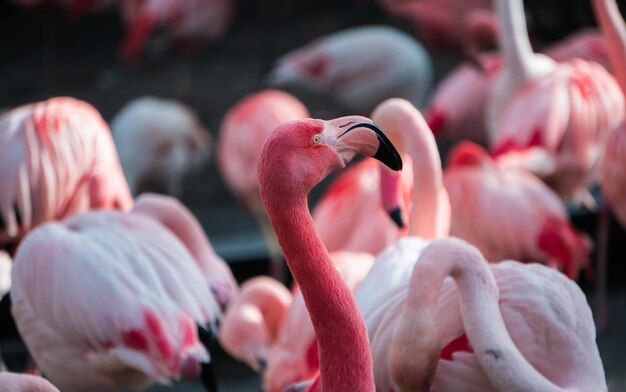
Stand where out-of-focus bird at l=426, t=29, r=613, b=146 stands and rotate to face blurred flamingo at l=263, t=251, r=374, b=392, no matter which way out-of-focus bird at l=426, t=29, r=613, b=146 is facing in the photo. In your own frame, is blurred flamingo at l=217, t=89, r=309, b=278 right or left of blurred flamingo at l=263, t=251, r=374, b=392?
right

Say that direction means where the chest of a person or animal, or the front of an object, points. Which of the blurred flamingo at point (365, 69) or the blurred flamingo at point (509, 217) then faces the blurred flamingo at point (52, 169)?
the blurred flamingo at point (509, 217)

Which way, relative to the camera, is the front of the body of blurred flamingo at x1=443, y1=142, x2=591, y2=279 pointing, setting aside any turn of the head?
to the viewer's left

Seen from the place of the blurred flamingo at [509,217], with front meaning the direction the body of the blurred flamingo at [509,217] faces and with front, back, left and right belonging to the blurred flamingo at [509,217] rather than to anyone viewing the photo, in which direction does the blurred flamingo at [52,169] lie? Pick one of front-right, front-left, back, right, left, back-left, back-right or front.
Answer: front

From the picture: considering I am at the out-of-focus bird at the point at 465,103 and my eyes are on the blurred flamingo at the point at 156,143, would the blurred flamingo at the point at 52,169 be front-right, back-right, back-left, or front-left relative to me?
front-left
